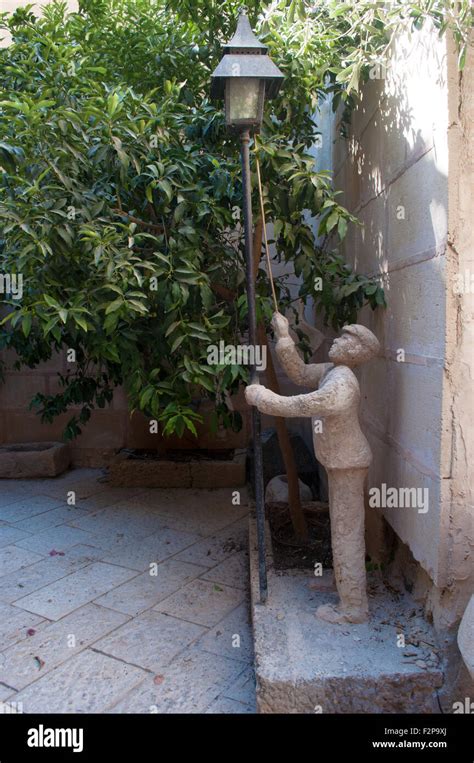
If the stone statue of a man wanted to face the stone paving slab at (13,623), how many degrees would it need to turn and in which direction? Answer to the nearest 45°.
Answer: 0° — it already faces it

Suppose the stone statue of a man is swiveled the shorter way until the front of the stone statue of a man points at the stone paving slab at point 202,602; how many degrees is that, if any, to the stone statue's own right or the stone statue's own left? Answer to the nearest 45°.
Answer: approximately 45° to the stone statue's own right

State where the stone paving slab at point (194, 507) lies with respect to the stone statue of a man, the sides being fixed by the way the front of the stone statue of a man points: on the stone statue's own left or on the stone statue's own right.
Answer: on the stone statue's own right

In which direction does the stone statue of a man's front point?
to the viewer's left
